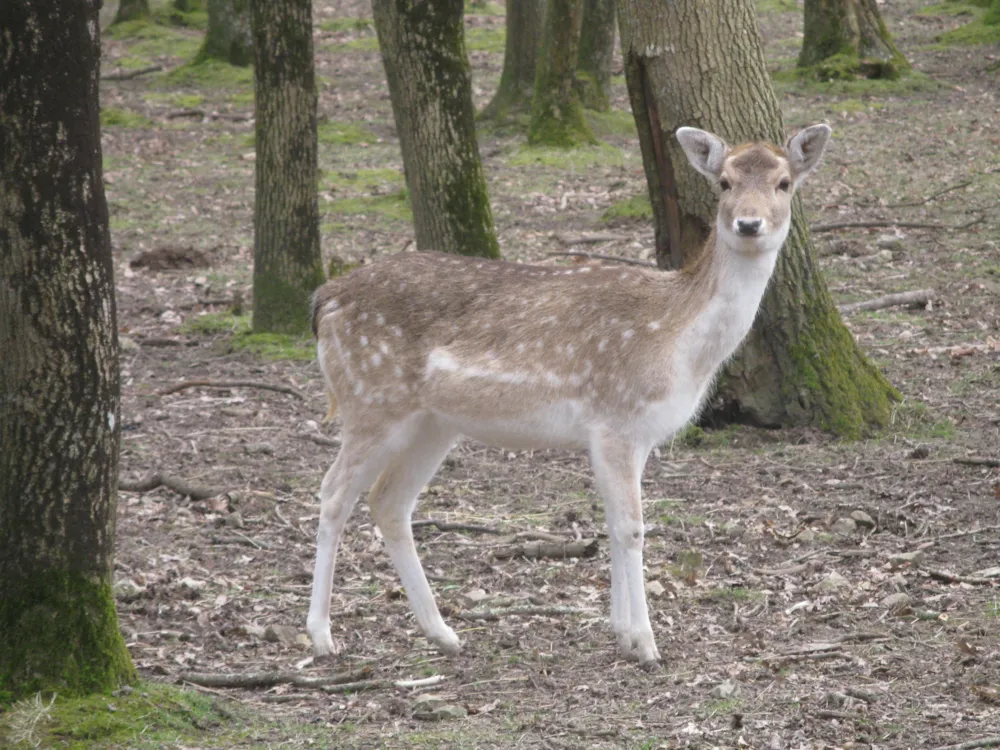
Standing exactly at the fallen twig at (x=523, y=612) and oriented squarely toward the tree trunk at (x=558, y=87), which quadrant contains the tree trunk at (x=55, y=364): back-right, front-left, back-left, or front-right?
back-left

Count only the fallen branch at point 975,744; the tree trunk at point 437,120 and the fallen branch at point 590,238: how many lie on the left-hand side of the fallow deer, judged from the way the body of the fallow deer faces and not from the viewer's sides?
2

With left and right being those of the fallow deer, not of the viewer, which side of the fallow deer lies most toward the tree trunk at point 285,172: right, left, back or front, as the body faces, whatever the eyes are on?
left

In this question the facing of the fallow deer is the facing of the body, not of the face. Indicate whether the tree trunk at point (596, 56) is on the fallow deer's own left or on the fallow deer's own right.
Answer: on the fallow deer's own left

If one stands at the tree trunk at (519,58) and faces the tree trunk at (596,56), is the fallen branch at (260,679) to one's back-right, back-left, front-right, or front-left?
back-right

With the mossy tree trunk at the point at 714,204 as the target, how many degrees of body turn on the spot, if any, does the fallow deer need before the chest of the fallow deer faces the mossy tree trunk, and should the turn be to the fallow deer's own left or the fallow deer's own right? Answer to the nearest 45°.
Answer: approximately 90° to the fallow deer's own left

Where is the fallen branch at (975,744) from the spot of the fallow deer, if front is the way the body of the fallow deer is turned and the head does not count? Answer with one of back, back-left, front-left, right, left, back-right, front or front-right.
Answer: front-right

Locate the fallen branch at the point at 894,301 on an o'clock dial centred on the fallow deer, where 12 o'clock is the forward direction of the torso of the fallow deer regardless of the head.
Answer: The fallen branch is roughly at 10 o'clock from the fallow deer.

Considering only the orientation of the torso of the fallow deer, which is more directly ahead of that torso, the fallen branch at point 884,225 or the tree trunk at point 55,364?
the fallen branch

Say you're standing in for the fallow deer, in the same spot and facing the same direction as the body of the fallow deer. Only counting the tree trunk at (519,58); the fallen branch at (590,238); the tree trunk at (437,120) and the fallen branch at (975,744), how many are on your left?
3

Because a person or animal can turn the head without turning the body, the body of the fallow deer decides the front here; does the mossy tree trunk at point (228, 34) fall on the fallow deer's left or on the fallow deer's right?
on the fallow deer's left

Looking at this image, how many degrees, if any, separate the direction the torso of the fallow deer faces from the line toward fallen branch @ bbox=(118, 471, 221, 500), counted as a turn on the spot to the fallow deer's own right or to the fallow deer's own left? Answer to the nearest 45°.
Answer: approximately 135° to the fallow deer's own left

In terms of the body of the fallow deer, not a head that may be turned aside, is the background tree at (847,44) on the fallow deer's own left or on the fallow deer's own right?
on the fallow deer's own left

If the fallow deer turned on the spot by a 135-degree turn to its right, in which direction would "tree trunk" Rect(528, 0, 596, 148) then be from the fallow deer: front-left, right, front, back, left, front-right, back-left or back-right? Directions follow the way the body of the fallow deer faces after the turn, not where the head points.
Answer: back-right

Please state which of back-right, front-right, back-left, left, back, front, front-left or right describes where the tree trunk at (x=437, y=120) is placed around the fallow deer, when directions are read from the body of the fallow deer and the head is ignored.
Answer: left

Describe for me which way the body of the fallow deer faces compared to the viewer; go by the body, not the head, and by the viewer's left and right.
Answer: facing to the right of the viewer

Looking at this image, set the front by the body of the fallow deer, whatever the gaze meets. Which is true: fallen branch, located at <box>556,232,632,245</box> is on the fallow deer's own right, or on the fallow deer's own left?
on the fallow deer's own left
